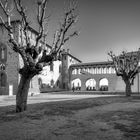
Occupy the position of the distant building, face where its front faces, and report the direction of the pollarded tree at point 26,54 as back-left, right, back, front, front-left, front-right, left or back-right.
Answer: front

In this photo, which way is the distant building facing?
toward the camera
